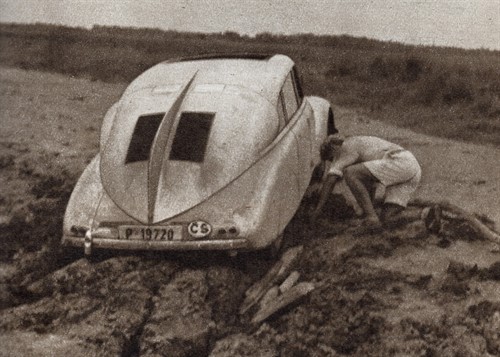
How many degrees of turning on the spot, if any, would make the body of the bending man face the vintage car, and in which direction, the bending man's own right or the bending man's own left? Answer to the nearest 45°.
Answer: approximately 45° to the bending man's own left

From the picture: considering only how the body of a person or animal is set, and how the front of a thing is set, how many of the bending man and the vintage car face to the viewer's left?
1

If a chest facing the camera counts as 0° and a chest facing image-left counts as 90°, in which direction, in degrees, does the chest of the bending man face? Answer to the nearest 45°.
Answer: approximately 90°

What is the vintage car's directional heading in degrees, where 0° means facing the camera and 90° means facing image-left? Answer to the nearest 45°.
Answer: approximately 225°
